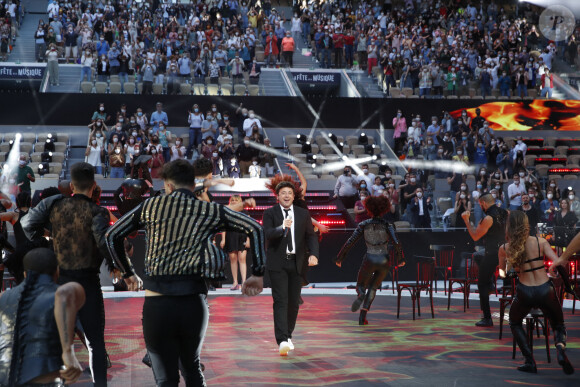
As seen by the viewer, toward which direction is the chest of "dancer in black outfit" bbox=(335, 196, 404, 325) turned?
away from the camera

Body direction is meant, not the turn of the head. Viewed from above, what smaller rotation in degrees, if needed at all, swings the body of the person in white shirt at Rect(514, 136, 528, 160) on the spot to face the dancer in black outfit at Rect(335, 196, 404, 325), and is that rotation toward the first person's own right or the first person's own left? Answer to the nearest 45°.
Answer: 0° — they already face them

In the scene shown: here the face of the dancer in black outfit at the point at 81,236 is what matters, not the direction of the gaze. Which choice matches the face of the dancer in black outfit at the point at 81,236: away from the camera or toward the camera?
away from the camera

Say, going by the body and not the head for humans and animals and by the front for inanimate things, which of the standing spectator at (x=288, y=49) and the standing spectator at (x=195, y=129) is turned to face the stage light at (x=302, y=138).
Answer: the standing spectator at (x=288, y=49)

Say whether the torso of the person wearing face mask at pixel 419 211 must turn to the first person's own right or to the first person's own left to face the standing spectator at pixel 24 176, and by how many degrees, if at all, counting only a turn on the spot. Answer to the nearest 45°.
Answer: approximately 90° to the first person's own right

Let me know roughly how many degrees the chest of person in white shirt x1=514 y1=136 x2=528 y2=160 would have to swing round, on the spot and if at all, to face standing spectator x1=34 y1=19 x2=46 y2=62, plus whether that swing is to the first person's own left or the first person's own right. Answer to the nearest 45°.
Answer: approximately 90° to the first person's own right

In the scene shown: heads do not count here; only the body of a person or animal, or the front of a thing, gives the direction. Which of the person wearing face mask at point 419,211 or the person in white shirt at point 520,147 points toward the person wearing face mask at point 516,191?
the person in white shirt

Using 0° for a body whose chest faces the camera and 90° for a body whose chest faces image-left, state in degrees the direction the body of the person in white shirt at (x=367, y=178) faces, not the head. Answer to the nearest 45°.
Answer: approximately 0°

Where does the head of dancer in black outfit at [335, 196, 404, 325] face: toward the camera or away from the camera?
away from the camera

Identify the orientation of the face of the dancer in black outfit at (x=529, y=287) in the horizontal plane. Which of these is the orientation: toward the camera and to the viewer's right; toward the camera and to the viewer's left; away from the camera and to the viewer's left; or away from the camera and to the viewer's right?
away from the camera and to the viewer's left
